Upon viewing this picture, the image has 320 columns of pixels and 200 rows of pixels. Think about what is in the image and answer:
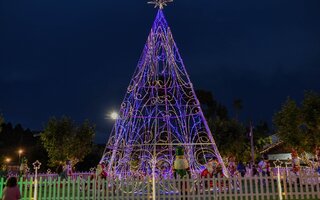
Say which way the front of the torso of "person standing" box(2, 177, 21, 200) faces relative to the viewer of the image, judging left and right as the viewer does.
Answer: facing away from the viewer
